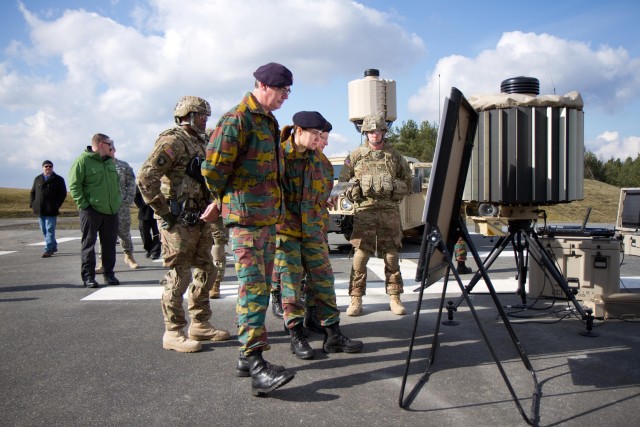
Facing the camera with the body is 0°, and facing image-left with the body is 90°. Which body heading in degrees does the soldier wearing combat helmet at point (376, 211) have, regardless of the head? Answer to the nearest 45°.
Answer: approximately 0°

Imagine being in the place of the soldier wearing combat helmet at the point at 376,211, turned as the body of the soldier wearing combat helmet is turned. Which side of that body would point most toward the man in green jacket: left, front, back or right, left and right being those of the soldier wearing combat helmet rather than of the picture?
right

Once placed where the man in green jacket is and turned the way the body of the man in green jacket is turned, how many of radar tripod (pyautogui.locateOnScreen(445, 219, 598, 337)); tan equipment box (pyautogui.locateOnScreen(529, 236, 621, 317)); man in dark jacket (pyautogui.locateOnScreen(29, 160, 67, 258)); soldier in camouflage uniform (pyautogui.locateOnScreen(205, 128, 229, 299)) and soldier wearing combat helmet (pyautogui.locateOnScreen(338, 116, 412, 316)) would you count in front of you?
4

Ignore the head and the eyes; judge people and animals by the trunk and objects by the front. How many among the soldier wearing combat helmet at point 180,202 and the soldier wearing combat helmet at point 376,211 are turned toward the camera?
1

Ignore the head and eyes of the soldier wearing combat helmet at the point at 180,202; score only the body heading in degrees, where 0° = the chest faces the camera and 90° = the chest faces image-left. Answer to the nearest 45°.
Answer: approximately 270°

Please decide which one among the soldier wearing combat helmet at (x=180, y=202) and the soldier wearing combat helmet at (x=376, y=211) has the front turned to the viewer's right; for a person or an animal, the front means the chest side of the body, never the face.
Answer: the soldier wearing combat helmet at (x=180, y=202)

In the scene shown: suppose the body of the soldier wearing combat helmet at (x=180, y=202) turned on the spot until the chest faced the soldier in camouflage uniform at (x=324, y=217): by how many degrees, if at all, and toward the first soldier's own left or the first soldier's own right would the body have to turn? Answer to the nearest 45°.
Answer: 0° — they already face them

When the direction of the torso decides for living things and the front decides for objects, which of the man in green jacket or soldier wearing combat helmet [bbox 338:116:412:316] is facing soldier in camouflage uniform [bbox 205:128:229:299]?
the man in green jacket

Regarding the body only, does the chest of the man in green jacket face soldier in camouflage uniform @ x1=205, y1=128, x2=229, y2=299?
yes

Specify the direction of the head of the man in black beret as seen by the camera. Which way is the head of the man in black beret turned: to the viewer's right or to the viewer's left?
to the viewer's right

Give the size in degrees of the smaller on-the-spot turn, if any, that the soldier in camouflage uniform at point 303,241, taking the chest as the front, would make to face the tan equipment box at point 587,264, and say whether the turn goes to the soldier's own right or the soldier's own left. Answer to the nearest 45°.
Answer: approximately 45° to the soldier's own left

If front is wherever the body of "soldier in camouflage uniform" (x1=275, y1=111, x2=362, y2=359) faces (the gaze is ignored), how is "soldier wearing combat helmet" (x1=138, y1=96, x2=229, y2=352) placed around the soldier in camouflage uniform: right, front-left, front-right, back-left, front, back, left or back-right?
back-right

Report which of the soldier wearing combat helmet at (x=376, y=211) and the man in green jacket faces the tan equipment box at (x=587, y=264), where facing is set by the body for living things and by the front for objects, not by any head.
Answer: the man in green jacket
